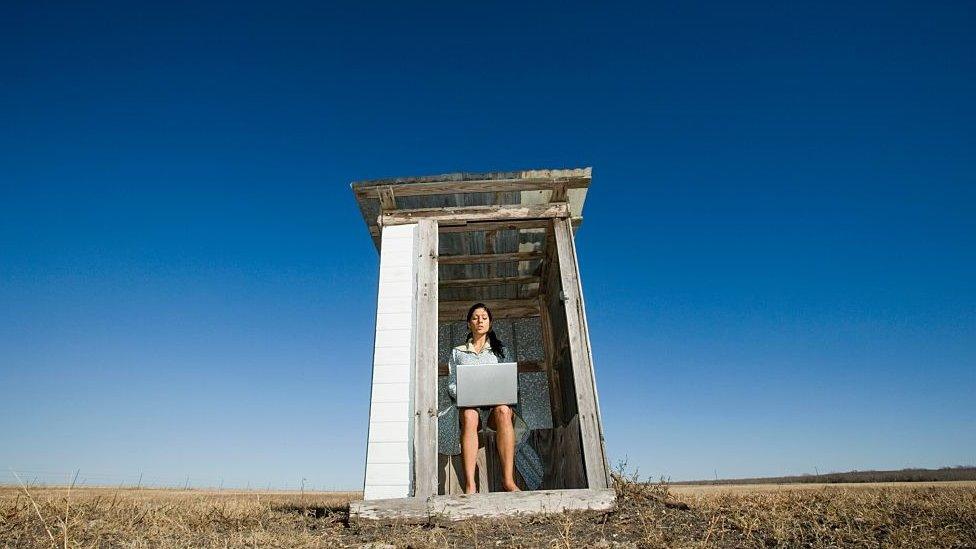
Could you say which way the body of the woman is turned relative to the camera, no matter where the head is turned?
toward the camera

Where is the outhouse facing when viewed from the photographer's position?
facing the viewer
